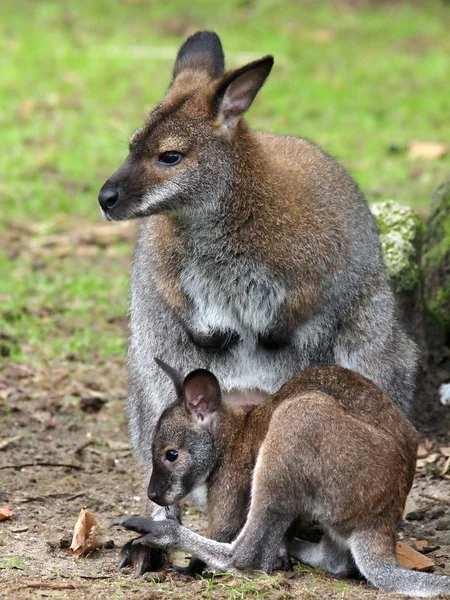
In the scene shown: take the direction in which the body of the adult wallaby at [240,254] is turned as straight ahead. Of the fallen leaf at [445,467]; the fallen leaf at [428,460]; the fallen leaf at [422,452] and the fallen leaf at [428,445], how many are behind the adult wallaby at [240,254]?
4

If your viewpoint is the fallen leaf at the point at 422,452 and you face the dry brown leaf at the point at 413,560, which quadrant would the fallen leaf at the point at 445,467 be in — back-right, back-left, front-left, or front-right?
front-left

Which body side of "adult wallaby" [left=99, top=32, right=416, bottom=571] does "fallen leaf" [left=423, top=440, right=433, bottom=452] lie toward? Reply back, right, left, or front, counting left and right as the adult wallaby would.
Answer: back

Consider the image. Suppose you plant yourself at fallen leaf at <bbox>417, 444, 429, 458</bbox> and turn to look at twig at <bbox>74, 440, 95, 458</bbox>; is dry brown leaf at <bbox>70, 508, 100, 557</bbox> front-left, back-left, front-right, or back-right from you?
front-left

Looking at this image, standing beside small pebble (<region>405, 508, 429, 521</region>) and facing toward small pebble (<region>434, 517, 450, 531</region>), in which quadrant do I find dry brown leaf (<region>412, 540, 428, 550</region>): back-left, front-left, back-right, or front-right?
front-right

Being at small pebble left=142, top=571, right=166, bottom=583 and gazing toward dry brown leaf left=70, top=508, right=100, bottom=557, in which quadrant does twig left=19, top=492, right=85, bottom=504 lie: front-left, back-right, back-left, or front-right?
front-right

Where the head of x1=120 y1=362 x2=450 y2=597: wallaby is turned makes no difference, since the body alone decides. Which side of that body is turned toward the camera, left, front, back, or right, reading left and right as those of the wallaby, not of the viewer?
left

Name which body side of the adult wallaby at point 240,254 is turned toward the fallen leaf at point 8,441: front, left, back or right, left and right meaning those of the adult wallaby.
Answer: right
